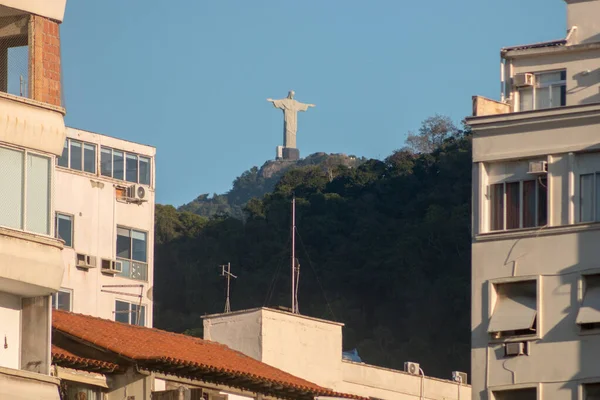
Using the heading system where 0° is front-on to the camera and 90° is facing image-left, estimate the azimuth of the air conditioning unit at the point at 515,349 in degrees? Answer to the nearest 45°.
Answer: approximately 45°

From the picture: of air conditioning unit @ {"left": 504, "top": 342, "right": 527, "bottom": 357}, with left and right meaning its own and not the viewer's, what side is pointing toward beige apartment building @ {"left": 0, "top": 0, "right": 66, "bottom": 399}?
front
